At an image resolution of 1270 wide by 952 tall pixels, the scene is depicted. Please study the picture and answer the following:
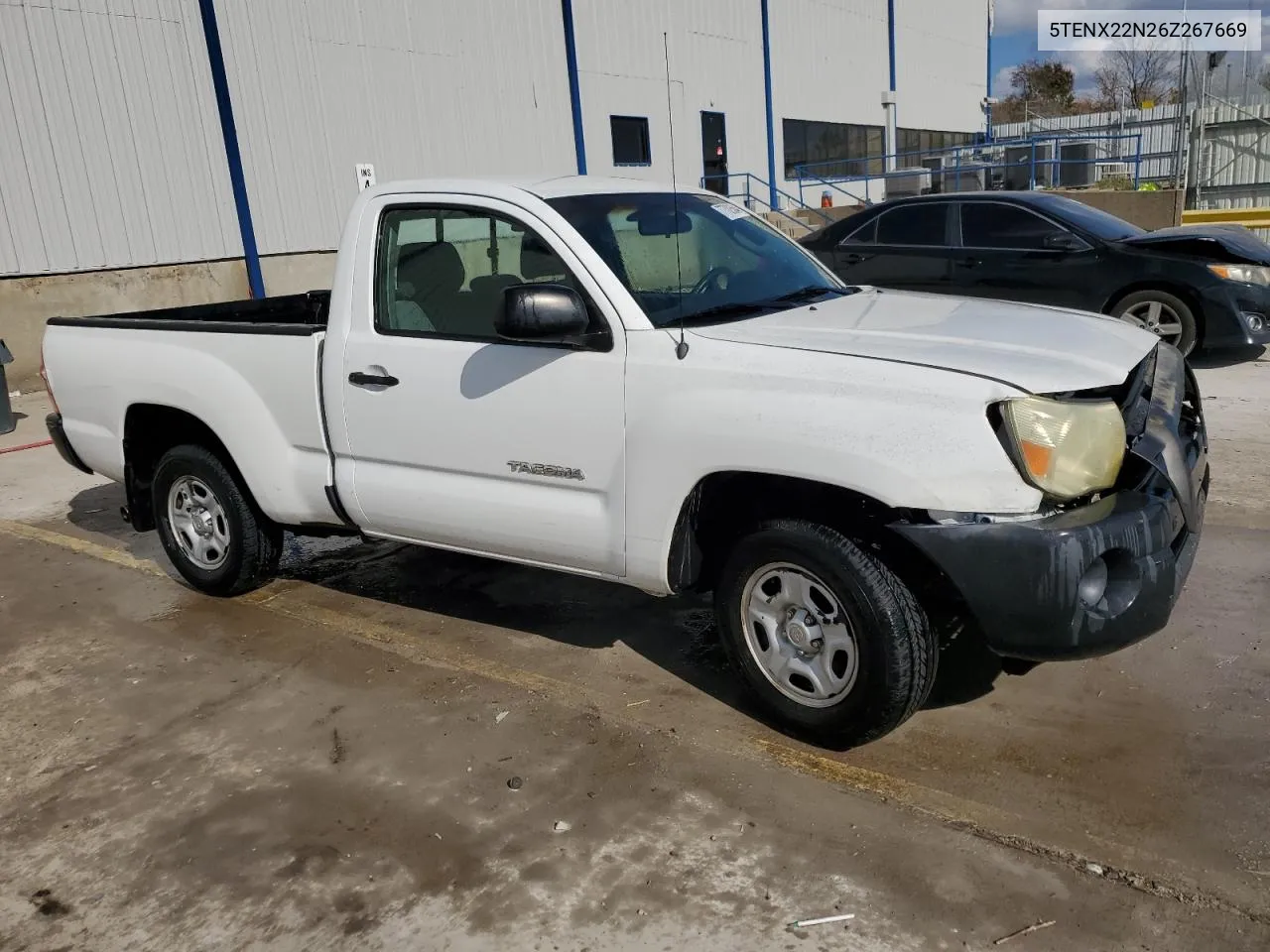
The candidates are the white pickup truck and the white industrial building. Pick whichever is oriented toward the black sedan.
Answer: the white industrial building

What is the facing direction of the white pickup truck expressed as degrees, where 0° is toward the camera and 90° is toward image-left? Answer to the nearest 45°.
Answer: approximately 315°

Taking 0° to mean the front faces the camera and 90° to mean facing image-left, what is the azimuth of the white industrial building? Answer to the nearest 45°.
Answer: approximately 315°

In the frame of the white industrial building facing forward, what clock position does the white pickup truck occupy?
The white pickup truck is roughly at 1 o'clock from the white industrial building.

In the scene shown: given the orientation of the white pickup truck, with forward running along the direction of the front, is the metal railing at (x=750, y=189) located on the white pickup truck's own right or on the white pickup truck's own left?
on the white pickup truck's own left

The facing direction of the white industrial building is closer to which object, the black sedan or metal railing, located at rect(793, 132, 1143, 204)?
the black sedan

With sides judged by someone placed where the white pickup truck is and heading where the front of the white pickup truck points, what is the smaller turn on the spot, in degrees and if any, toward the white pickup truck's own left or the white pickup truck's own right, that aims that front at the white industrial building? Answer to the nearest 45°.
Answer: approximately 135° to the white pickup truck's own left

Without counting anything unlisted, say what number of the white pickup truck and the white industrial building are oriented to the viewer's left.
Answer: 0

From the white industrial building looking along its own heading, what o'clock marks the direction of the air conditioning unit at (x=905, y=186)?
The air conditioning unit is roughly at 9 o'clock from the white industrial building.

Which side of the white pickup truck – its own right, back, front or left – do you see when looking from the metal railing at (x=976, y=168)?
left

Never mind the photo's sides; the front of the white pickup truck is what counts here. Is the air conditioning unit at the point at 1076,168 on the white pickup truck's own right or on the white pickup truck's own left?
on the white pickup truck's own left

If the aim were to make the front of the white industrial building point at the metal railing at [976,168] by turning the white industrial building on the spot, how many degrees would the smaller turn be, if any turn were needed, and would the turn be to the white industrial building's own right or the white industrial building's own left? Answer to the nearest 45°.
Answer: approximately 90° to the white industrial building's own left

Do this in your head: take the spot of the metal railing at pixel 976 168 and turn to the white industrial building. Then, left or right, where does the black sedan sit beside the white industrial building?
left
